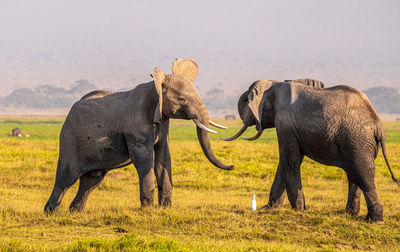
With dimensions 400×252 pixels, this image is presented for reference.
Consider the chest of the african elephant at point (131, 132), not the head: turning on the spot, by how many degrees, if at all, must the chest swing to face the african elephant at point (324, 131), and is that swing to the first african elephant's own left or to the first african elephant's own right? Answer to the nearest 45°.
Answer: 0° — it already faces it

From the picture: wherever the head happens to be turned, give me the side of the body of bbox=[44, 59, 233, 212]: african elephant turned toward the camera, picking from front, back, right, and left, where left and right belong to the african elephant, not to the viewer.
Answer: right
